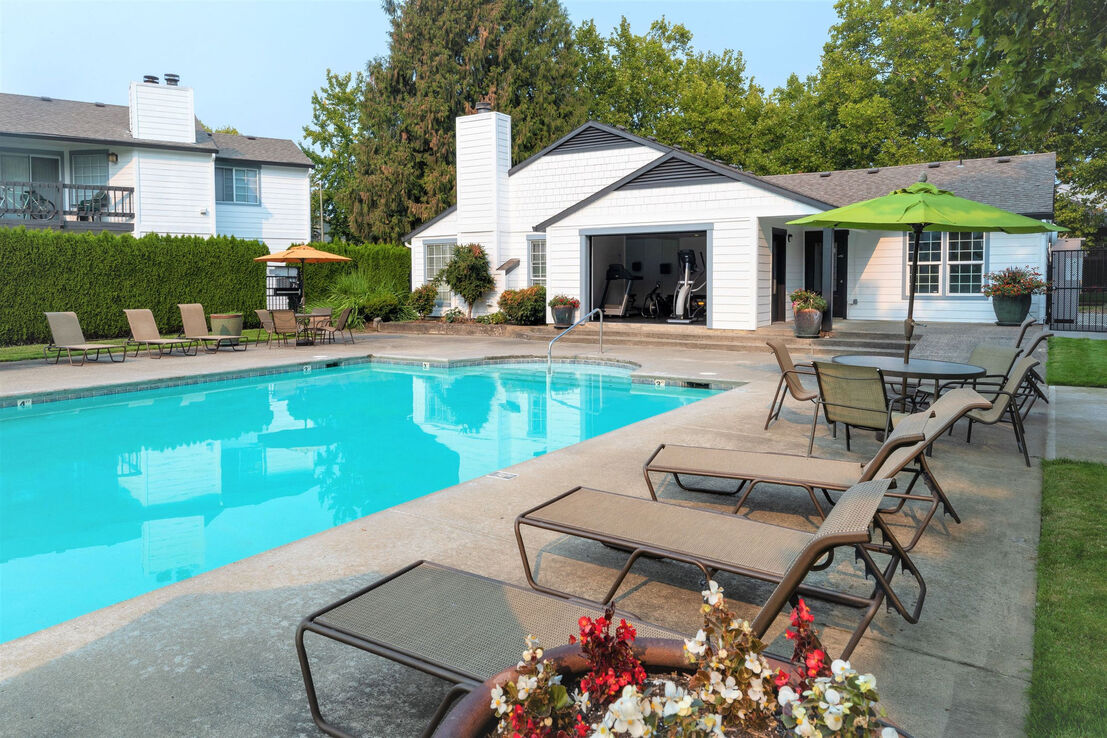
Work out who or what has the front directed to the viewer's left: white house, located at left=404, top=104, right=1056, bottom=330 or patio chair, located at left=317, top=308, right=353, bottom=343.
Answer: the patio chair

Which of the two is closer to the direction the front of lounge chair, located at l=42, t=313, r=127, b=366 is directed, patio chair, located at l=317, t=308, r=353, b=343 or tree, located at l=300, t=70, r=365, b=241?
the patio chair

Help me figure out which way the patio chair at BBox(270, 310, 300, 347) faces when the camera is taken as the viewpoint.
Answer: facing away from the viewer and to the right of the viewer

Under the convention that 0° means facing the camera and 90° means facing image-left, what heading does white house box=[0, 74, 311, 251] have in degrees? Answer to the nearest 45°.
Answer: approximately 0°

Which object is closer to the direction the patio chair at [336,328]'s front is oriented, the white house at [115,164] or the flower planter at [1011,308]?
the white house

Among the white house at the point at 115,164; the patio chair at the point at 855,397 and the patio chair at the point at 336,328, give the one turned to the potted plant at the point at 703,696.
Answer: the white house

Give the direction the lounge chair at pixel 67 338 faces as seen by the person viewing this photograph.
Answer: facing the viewer and to the right of the viewer

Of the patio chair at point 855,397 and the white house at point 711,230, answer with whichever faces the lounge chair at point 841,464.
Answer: the white house

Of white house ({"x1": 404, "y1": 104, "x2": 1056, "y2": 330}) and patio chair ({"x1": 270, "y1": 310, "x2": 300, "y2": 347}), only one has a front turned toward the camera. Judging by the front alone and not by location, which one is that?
the white house

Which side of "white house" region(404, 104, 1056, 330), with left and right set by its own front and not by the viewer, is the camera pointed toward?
front

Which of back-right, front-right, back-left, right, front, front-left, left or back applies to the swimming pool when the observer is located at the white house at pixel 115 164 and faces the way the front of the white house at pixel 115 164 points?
front

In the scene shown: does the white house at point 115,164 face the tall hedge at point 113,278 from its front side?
yes

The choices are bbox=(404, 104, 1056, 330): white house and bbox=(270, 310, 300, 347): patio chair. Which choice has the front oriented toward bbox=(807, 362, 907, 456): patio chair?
the white house
